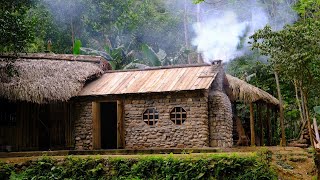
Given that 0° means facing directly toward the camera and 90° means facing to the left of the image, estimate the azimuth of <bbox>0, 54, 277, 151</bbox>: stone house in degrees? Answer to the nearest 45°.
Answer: approximately 0°

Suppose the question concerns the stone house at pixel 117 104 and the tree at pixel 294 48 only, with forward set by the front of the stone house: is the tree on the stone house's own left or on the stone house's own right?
on the stone house's own left
